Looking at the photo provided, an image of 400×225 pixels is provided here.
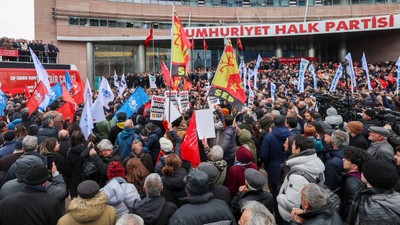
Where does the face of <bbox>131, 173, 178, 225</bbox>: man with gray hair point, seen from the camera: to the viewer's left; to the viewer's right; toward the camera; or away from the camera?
away from the camera

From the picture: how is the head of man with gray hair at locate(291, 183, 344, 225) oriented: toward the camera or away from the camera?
away from the camera

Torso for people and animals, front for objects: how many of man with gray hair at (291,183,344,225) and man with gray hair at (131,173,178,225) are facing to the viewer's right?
0

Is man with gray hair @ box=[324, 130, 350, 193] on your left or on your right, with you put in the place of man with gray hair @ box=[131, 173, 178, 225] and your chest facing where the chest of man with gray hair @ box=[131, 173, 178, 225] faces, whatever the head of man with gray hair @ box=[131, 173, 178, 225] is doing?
on your right

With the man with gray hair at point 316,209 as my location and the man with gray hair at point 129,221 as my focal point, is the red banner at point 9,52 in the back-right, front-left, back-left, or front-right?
front-right

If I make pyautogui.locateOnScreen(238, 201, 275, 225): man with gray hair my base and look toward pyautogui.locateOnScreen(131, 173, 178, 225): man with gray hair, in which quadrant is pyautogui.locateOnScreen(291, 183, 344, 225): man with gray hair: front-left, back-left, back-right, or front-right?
back-right

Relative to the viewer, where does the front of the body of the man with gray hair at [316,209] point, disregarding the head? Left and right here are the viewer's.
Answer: facing away from the viewer and to the left of the viewer

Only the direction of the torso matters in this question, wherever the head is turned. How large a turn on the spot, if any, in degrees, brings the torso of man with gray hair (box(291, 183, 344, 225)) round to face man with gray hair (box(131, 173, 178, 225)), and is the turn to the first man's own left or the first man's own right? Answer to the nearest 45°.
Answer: approximately 45° to the first man's own left

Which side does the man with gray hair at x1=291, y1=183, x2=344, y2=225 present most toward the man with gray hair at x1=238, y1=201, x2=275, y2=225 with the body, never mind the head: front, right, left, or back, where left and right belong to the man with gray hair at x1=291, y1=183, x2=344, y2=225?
left

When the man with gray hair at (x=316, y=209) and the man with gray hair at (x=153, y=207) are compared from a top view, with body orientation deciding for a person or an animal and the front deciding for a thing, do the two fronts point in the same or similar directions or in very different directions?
same or similar directions

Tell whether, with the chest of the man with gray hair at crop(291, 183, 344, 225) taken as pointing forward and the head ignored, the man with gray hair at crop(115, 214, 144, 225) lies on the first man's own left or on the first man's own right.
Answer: on the first man's own left

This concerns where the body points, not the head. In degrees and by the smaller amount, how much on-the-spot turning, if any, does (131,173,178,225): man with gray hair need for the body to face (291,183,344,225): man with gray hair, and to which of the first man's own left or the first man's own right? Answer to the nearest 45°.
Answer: approximately 135° to the first man's own right

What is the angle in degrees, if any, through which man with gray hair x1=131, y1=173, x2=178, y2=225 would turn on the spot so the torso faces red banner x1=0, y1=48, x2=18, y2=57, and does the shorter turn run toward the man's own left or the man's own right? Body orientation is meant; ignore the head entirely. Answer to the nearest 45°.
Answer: approximately 45° to the man's own left

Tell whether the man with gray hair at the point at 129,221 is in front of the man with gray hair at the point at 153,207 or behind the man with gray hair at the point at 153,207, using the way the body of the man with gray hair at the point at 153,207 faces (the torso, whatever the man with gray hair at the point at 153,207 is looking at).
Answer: behind

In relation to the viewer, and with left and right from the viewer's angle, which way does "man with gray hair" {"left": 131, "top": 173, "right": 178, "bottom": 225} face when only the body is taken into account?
facing away from the viewer
